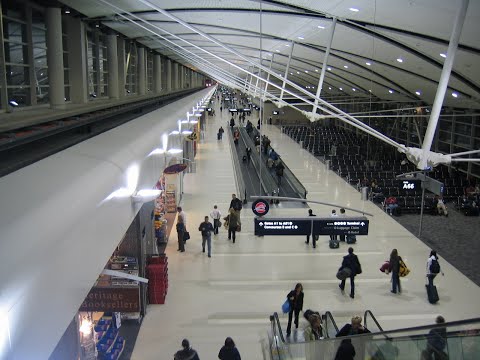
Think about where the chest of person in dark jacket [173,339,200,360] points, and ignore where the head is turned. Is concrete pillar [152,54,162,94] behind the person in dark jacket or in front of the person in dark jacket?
in front

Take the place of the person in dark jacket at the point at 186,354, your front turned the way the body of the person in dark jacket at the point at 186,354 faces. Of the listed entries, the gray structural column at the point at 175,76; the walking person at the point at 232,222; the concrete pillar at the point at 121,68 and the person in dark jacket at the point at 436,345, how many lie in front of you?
3

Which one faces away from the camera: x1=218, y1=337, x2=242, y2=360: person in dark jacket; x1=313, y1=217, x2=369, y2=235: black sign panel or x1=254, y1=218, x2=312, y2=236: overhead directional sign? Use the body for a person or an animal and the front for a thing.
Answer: the person in dark jacket

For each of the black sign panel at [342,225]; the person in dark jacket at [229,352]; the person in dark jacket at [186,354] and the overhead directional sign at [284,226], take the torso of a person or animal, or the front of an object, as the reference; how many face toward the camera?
2

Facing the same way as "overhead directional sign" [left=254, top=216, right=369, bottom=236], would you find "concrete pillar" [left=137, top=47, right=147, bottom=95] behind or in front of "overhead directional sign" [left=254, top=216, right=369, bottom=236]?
behind

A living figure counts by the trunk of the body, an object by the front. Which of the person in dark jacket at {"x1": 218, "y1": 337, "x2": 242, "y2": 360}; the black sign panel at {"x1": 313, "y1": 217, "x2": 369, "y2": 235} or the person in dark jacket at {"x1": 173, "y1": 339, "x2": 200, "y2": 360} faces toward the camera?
the black sign panel

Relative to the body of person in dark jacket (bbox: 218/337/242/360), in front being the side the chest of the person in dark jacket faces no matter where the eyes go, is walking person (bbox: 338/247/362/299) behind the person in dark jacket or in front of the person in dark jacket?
in front

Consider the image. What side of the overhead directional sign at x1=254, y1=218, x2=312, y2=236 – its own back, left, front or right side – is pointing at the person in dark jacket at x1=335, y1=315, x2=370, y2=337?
front

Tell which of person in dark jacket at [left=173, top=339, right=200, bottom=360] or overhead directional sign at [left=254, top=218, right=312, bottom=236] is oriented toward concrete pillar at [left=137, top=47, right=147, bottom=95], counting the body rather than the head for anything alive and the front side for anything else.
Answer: the person in dark jacket

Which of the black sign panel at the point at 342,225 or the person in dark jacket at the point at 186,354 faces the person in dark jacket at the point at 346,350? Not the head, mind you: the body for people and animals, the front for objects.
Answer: the black sign panel

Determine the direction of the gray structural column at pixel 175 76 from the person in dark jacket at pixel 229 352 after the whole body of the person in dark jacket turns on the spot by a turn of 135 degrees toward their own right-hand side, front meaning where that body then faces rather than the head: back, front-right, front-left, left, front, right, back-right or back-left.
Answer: back-left

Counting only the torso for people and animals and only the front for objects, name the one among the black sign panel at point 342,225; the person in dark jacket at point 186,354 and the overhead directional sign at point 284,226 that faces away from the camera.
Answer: the person in dark jacket

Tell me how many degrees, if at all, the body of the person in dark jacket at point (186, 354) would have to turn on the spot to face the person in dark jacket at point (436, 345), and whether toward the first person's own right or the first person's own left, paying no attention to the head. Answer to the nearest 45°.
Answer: approximately 135° to the first person's own right

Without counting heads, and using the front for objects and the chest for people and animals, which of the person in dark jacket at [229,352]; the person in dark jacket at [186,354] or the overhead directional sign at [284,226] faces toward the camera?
the overhead directional sign

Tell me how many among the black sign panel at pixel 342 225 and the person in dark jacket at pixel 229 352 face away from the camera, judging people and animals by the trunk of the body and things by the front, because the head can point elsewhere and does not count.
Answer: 1

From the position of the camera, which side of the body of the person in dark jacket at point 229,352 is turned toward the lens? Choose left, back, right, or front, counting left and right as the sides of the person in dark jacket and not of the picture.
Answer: back

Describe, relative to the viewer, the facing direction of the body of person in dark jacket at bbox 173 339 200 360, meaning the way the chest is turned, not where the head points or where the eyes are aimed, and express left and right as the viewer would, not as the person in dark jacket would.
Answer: facing away from the viewer

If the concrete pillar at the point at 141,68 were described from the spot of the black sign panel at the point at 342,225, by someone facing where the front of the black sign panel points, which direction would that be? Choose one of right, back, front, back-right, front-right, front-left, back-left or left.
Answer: back-right

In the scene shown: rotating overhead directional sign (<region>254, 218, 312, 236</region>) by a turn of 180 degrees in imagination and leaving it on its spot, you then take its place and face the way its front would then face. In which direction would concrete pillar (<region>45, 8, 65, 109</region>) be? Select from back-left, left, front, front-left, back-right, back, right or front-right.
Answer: left
